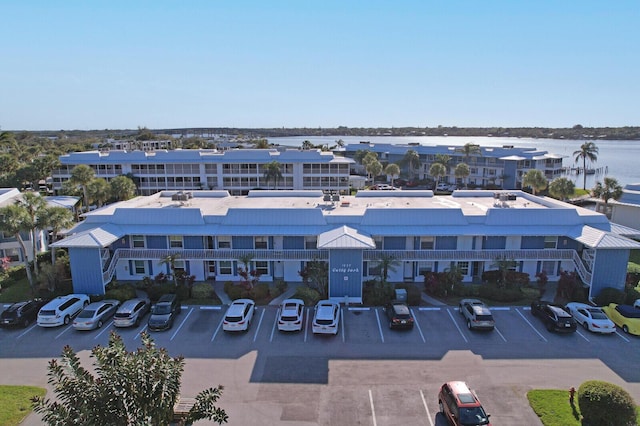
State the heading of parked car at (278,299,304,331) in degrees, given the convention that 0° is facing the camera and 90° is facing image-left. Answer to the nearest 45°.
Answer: approximately 180°

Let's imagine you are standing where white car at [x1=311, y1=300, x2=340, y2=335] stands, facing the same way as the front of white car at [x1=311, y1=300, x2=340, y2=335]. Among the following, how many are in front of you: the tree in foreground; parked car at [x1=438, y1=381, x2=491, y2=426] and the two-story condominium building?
1

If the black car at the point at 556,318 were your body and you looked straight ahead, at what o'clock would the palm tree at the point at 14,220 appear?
The palm tree is roughly at 10 o'clock from the black car.

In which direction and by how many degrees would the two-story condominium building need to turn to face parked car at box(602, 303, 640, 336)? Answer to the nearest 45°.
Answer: approximately 45° to its left

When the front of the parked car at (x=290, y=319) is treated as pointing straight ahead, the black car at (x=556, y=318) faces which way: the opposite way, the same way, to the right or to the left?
the same way

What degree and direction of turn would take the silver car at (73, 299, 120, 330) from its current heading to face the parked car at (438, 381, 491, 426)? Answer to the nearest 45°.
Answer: approximately 90° to its right

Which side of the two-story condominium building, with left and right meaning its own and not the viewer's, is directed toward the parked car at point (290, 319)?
front

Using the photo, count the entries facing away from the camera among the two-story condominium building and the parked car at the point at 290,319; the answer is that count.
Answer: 1

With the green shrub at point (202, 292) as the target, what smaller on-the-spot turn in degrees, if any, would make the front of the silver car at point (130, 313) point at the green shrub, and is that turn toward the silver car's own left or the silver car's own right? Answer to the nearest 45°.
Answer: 0° — it already faces it

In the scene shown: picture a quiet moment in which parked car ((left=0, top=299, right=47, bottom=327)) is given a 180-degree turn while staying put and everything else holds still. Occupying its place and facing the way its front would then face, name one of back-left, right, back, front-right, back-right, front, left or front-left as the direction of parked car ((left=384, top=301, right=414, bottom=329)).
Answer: left

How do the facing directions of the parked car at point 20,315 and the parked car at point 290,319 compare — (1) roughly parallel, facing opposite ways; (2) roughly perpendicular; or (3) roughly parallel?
roughly parallel

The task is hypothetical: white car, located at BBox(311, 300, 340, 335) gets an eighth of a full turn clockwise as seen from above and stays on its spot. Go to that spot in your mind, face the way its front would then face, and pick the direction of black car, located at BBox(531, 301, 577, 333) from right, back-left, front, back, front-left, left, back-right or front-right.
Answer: front-right

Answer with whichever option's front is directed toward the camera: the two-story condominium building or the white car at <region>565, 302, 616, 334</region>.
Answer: the two-story condominium building

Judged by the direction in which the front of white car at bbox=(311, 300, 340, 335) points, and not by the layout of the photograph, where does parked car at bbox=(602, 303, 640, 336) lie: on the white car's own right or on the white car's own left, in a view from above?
on the white car's own right

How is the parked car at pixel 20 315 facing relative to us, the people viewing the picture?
facing away from the viewer and to the right of the viewer

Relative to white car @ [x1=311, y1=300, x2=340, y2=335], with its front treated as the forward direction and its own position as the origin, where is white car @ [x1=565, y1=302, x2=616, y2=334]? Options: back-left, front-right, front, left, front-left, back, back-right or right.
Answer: right

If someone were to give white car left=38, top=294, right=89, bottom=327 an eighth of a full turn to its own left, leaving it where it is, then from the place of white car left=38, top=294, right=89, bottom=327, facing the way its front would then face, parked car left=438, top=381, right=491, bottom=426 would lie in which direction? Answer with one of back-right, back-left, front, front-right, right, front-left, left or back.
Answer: back-right

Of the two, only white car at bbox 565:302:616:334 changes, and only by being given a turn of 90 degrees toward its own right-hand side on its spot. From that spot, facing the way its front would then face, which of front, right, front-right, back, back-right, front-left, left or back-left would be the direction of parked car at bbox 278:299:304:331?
back

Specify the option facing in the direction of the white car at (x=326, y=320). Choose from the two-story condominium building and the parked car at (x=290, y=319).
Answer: the two-story condominium building

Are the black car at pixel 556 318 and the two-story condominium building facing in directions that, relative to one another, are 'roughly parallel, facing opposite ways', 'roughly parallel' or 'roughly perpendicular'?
roughly parallel, facing opposite ways

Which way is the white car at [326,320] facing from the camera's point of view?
away from the camera

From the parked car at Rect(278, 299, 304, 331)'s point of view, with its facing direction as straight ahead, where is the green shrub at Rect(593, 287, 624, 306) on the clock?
The green shrub is roughly at 3 o'clock from the parked car.
